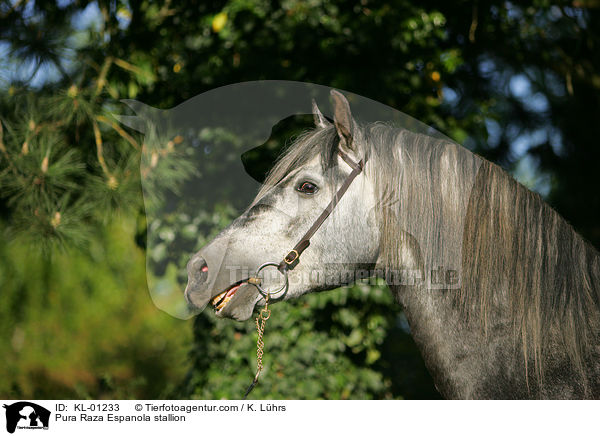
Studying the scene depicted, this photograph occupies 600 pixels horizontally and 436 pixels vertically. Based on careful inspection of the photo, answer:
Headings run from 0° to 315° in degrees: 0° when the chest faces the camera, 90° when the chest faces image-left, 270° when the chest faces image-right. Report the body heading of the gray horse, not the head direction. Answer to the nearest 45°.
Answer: approximately 90°
